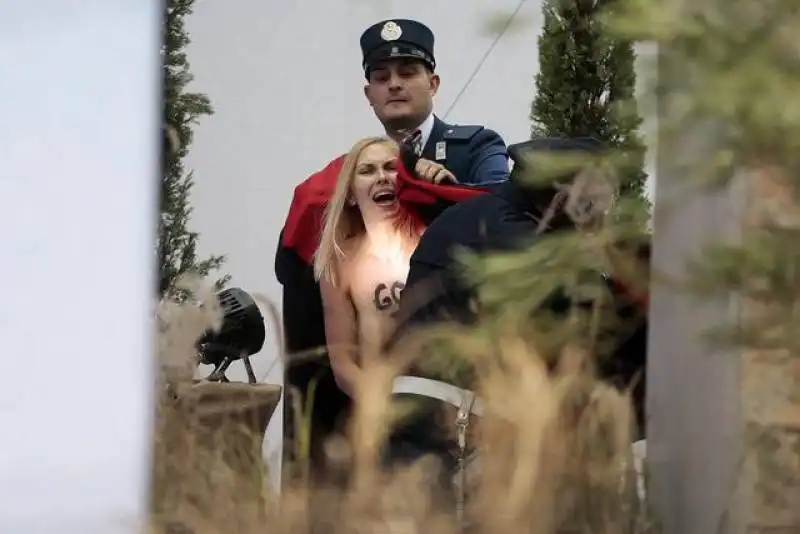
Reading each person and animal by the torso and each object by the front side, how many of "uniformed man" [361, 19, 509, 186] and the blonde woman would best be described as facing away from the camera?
0

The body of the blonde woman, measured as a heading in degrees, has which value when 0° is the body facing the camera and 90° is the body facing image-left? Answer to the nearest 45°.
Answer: approximately 315°

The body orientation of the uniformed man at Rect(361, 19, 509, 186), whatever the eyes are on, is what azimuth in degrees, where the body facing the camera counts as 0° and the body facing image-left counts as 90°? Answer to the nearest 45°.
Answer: approximately 45°

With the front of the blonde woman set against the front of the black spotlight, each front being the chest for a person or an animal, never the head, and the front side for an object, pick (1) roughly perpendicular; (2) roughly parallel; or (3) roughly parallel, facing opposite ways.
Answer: roughly perpendicular
